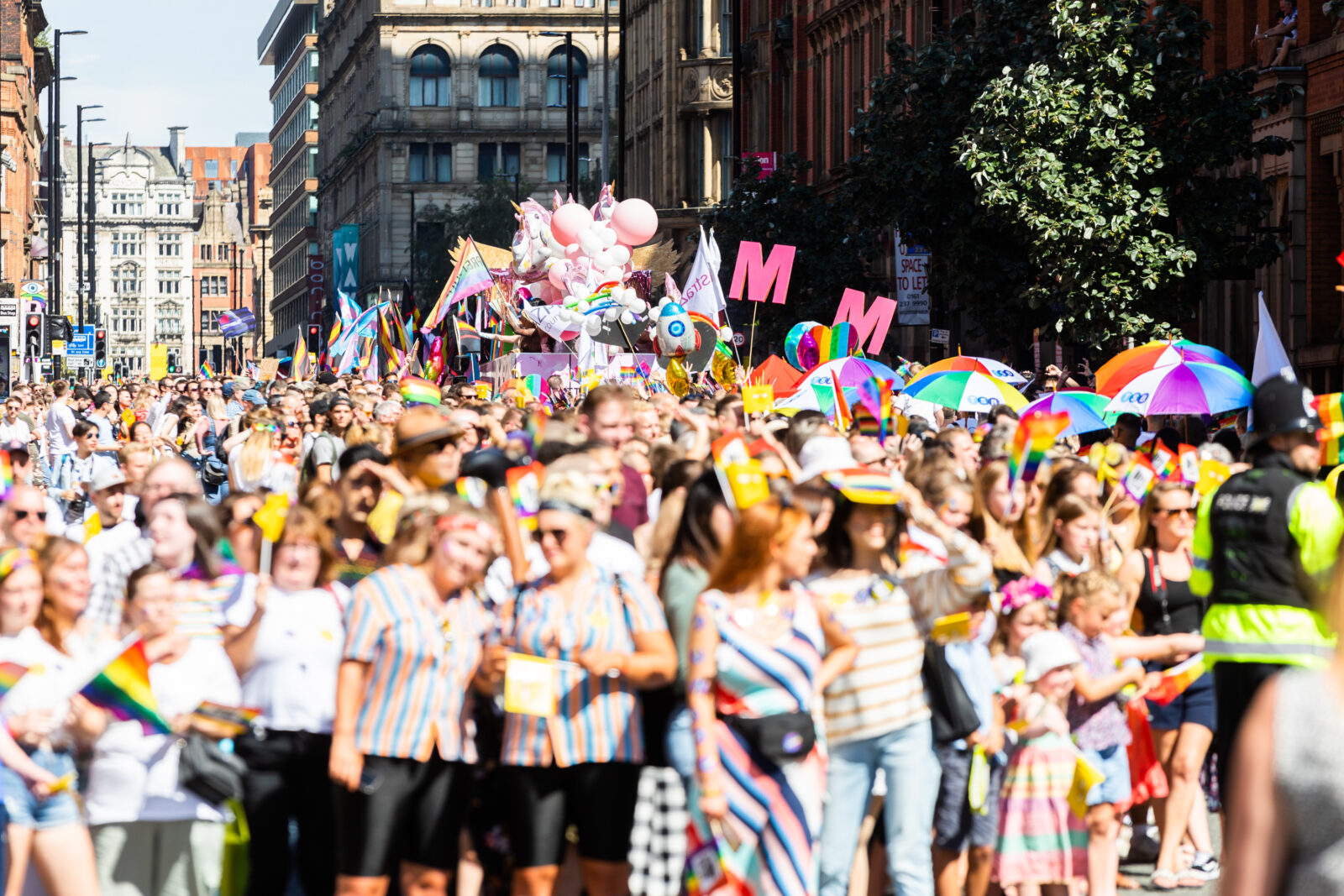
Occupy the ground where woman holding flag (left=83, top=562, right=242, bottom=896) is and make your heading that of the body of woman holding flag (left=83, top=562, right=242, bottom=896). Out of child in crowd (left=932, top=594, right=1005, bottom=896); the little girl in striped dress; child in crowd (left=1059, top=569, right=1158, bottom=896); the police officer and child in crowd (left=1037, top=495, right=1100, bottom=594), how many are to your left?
5

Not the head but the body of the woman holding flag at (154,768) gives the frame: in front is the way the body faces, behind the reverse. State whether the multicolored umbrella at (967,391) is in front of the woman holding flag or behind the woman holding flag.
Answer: behind

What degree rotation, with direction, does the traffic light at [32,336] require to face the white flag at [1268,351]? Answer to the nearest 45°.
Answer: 0° — it already faces it

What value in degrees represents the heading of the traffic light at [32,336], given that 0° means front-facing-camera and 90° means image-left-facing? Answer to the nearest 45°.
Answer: approximately 0°

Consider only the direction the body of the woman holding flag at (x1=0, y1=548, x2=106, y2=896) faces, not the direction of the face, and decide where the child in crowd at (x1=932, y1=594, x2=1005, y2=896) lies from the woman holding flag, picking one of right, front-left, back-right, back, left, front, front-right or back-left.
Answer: left

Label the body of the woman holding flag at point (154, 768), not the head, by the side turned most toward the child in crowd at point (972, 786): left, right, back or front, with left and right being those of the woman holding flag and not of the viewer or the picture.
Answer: left

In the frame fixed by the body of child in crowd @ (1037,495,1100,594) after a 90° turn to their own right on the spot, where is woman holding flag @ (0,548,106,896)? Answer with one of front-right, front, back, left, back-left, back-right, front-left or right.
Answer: front

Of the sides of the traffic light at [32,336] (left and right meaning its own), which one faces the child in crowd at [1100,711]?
front

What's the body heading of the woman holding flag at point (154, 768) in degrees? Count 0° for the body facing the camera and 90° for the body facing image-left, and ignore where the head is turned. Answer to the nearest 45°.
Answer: approximately 0°

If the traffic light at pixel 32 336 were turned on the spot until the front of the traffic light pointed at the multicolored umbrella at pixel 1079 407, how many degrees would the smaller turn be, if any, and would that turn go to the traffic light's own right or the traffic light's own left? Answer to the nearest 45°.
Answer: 0° — it already faces it

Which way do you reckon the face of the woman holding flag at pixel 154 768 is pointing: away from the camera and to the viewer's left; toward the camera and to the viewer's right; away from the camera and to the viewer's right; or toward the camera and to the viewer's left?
toward the camera and to the viewer's right

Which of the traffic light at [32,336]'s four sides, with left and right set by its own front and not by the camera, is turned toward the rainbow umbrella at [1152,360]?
front
